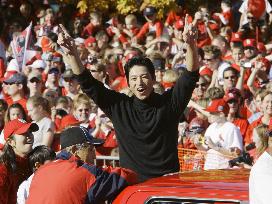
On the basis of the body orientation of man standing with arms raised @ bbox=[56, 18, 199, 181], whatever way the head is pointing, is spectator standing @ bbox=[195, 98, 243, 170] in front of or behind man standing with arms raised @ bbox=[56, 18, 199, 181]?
behind

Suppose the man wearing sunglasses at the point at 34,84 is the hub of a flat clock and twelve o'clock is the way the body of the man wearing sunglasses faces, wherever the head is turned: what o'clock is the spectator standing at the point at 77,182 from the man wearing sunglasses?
The spectator standing is roughly at 12 o'clock from the man wearing sunglasses.

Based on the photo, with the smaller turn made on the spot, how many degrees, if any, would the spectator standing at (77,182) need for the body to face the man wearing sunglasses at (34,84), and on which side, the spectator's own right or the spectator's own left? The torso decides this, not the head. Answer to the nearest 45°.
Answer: approximately 45° to the spectator's own left

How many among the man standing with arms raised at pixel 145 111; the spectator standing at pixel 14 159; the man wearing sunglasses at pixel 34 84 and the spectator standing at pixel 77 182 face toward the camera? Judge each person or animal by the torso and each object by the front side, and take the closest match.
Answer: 2

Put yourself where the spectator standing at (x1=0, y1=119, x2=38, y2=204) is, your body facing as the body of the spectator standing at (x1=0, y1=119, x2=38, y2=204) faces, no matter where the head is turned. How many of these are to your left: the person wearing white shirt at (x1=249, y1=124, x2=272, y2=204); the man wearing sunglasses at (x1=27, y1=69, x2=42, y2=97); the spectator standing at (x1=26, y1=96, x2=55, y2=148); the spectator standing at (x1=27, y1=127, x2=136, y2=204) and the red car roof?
2

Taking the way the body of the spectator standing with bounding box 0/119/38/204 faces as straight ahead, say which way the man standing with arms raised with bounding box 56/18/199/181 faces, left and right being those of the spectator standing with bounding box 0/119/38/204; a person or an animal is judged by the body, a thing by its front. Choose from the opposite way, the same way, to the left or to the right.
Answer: to the right

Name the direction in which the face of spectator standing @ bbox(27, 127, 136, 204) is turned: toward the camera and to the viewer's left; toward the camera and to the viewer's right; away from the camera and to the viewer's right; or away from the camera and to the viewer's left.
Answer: away from the camera and to the viewer's right

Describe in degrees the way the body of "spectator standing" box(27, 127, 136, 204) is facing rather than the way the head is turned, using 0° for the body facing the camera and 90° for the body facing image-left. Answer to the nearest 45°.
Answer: approximately 225°

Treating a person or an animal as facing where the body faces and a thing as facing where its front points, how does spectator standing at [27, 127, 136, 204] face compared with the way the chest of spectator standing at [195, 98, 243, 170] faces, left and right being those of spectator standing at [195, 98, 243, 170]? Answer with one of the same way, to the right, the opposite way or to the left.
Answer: the opposite way

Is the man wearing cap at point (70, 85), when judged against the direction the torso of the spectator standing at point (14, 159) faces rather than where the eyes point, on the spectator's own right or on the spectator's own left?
on the spectator's own left
